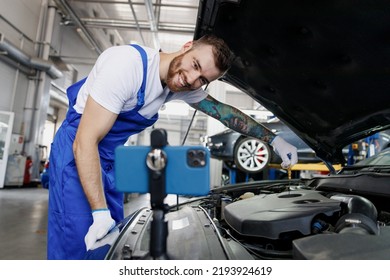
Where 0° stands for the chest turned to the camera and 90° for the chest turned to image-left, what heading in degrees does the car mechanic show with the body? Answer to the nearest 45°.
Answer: approximately 315°

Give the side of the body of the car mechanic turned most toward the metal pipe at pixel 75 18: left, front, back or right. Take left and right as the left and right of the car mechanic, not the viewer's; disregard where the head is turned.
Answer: back

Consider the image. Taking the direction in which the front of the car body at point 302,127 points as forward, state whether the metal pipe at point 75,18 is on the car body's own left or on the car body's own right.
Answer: on the car body's own right

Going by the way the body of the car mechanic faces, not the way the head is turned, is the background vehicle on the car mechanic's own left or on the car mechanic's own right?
on the car mechanic's own left

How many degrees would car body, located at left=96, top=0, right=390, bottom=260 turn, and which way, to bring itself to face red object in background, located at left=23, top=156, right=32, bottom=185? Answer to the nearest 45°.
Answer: approximately 90° to its right

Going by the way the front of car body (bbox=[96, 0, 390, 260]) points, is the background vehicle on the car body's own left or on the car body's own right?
on the car body's own right

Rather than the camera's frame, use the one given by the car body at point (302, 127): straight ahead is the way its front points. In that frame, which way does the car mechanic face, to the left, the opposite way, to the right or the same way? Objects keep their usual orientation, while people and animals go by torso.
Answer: to the left

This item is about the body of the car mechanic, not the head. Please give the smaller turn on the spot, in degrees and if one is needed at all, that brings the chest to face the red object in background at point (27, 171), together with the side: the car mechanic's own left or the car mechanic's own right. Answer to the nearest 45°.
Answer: approximately 180°

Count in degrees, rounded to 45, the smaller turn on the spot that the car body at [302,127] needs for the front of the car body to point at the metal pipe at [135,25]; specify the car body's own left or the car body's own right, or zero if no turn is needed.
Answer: approximately 90° to the car body's own right

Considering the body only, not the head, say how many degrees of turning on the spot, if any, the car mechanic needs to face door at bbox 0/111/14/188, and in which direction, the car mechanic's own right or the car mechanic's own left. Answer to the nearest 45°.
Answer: approximately 180°

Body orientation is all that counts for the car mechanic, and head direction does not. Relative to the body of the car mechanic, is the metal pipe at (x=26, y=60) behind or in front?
behind
